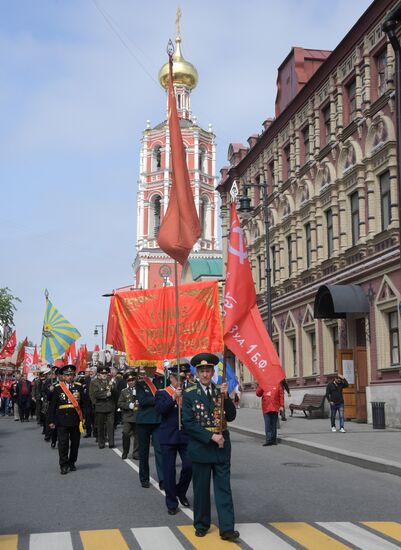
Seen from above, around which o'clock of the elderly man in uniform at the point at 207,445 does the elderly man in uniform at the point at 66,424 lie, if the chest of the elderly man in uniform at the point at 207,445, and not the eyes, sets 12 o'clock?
the elderly man in uniform at the point at 66,424 is roughly at 5 o'clock from the elderly man in uniform at the point at 207,445.

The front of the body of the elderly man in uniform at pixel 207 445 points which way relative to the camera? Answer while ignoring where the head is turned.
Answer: toward the camera

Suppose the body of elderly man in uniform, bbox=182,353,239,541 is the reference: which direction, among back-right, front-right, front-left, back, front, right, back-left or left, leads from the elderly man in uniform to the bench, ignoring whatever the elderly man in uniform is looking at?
back

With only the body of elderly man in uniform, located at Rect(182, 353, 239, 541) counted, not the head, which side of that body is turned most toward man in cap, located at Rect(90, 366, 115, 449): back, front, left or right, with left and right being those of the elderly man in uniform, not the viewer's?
back

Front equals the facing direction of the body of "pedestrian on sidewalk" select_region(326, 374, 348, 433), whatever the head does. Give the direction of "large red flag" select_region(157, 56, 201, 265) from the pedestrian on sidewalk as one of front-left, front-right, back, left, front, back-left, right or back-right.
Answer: front

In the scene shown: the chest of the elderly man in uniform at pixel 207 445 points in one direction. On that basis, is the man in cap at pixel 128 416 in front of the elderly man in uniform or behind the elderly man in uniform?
behind

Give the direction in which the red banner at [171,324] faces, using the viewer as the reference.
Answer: facing the viewer

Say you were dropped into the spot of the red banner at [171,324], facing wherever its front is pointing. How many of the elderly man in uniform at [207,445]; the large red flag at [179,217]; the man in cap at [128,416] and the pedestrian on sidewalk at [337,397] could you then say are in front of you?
2
